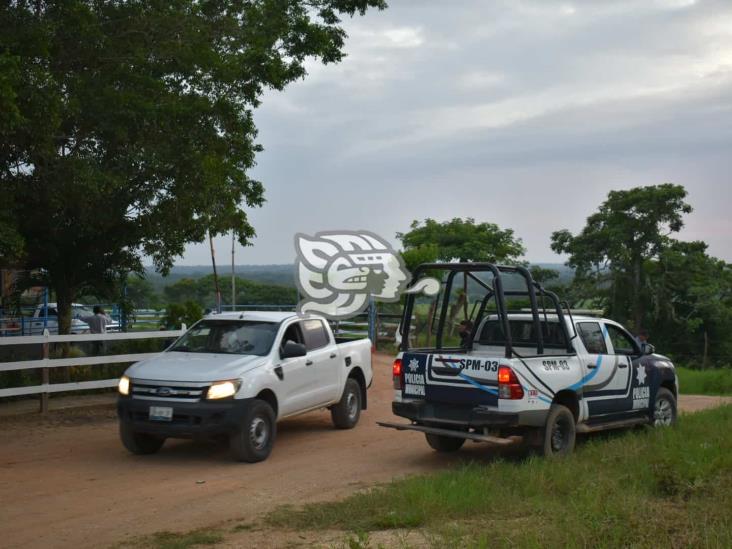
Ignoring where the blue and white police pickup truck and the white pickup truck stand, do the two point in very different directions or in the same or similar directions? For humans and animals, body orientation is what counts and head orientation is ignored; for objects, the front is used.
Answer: very different directions

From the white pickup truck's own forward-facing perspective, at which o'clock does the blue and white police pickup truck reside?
The blue and white police pickup truck is roughly at 8 o'clock from the white pickup truck.

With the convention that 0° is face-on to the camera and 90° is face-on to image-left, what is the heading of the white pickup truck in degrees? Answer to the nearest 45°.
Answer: approximately 45°

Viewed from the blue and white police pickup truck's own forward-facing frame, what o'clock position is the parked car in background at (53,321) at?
The parked car in background is roughly at 9 o'clock from the blue and white police pickup truck.

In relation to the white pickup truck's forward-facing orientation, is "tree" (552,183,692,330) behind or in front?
behind

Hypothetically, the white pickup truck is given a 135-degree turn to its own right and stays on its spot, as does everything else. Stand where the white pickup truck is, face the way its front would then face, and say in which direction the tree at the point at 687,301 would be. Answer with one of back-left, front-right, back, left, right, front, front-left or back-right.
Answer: front-right

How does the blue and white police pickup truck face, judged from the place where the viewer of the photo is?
facing away from the viewer and to the right of the viewer

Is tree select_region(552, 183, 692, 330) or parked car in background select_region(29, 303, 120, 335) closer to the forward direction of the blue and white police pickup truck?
the tree

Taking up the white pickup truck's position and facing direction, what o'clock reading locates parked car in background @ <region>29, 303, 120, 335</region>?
The parked car in background is roughly at 4 o'clock from the white pickup truck.

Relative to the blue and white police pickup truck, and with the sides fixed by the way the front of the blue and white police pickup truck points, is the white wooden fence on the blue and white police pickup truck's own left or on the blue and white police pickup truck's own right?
on the blue and white police pickup truck's own left
